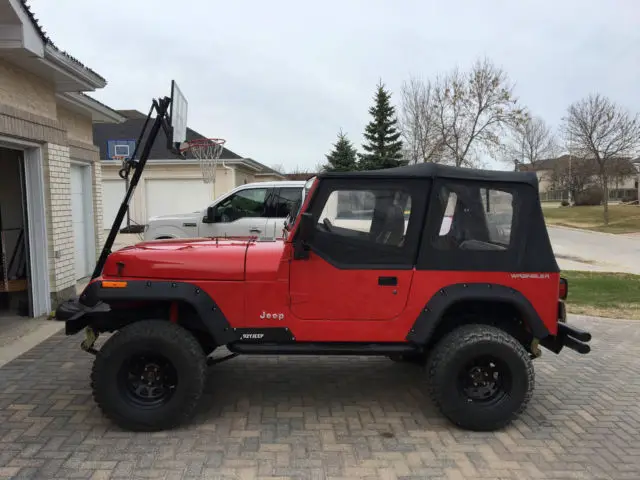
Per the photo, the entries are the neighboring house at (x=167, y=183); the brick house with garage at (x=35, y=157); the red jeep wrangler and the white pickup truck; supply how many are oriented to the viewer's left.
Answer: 2

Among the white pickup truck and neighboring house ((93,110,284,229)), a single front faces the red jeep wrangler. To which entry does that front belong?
the neighboring house

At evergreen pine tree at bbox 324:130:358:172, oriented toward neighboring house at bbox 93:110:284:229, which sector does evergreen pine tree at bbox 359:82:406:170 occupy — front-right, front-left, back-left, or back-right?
back-left

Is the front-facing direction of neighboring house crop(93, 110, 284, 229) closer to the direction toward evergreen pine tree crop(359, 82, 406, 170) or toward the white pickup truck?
the white pickup truck

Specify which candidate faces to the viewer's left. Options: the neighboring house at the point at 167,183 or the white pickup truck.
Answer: the white pickup truck

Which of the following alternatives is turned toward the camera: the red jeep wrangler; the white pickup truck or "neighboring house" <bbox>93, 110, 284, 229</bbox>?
the neighboring house

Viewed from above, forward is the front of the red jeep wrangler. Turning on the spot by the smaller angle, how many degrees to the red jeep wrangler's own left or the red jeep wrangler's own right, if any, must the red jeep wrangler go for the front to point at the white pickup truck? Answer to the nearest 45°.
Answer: approximately 90° to the red jeep wrangler's own right

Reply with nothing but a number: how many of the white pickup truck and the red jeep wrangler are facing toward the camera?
0

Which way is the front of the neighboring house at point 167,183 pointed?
toward the camera

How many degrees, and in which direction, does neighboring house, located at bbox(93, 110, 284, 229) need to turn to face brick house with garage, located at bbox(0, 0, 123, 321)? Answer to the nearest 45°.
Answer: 0° — it already faces it

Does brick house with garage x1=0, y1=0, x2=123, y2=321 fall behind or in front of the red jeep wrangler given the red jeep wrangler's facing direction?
in front

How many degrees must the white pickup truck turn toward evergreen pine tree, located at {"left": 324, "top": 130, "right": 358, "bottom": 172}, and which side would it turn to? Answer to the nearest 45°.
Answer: approximately 90° to its right

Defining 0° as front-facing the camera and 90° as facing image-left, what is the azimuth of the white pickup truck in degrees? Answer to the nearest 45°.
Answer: approximately 90°

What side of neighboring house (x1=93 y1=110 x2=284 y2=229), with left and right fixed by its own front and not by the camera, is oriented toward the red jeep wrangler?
front

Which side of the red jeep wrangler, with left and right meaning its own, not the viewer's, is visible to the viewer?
left

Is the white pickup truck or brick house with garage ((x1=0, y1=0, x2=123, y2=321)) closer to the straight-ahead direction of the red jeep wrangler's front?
the brick house with garage

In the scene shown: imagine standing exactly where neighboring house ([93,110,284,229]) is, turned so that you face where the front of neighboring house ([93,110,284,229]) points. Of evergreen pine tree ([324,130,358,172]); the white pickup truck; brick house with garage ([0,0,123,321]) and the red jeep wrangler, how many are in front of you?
3

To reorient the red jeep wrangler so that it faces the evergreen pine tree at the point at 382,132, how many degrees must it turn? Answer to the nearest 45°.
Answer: approximately 90° to its right
